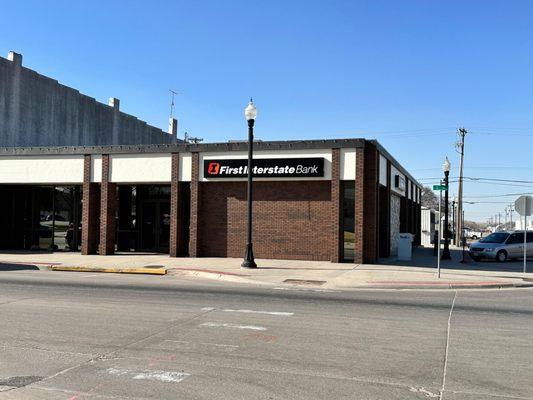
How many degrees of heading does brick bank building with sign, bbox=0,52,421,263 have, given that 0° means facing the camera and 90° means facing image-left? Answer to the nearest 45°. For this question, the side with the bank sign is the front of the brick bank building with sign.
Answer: approximately 0°

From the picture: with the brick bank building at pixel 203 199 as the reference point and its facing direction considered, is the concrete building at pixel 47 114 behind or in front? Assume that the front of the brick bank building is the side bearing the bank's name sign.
behind

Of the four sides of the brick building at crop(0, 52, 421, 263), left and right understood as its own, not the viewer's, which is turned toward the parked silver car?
left

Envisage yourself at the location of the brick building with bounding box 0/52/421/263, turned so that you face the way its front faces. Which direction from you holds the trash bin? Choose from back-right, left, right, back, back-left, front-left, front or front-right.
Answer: left
